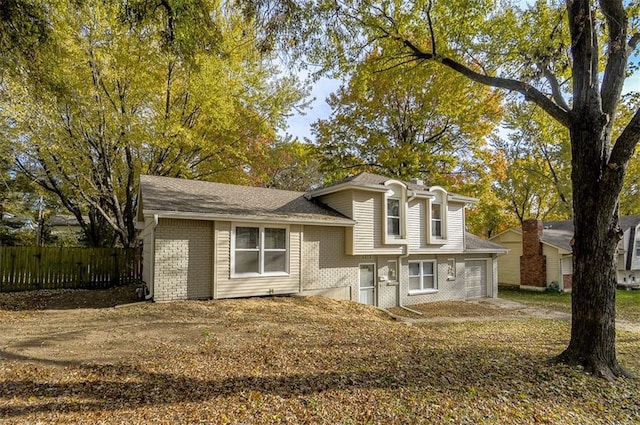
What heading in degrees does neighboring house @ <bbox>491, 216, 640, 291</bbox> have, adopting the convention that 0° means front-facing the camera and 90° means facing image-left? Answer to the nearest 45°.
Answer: approximately 315°

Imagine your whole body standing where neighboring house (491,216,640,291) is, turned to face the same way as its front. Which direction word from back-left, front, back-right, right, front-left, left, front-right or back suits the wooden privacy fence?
right

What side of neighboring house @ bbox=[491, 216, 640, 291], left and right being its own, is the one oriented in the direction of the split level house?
right

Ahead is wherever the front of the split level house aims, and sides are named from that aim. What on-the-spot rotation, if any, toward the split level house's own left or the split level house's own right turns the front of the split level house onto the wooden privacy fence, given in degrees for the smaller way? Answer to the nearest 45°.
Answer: approximately 135° to the split level house's own right

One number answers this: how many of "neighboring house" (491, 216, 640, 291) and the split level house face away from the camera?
0

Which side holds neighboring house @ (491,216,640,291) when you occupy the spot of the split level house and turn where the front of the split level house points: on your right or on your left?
on your left
